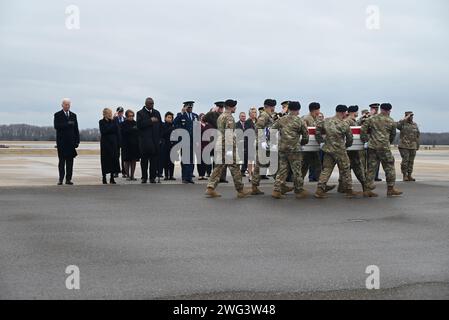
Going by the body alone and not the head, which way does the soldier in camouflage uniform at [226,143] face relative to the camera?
to the viewer's right

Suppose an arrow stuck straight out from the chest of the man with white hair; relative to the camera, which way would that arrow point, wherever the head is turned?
toward the camera

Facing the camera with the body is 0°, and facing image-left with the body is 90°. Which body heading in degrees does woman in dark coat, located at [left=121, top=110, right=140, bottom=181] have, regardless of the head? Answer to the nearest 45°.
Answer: approximately 315°

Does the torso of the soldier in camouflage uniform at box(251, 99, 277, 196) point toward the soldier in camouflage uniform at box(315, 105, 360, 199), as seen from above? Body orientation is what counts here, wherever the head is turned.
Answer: yes

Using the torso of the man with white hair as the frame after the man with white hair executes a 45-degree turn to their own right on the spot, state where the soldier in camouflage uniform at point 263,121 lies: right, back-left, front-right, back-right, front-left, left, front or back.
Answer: left

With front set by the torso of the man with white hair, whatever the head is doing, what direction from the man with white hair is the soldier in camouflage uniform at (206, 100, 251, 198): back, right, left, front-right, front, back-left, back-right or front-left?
front-left

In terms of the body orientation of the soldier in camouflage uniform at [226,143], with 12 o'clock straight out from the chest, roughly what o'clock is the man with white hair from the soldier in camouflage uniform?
The man with white hair is roughly at 7 o'clock from the soldier in camouflage uniform.

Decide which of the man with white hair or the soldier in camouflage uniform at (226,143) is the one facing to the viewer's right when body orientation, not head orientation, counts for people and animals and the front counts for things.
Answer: the soldier in camouflage uniform

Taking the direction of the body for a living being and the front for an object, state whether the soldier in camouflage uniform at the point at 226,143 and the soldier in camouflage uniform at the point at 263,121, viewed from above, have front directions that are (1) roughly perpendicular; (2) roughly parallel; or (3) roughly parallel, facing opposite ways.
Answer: roughly parallel

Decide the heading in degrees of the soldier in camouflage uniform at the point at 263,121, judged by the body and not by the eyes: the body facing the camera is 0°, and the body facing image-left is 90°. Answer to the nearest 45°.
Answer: approximately 270°

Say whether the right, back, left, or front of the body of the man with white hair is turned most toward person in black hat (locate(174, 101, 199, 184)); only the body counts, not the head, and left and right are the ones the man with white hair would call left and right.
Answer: left

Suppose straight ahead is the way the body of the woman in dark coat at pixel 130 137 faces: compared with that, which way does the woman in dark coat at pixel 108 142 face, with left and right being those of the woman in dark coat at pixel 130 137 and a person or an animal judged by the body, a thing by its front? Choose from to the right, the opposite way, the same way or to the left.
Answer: the same way
